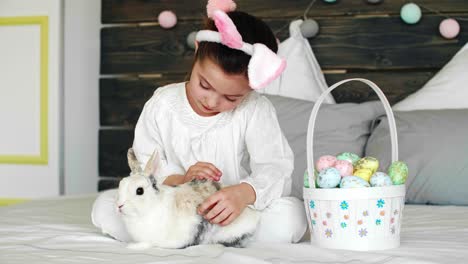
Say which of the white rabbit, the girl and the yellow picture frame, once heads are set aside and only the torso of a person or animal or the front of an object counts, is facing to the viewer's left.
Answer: the white rabbit

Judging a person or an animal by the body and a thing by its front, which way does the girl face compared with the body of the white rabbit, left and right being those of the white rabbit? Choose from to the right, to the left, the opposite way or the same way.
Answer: to the left

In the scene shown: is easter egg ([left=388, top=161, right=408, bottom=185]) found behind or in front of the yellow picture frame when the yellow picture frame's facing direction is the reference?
in front

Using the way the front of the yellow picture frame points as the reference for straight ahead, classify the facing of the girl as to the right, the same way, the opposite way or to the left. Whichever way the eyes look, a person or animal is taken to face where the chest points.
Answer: the same way

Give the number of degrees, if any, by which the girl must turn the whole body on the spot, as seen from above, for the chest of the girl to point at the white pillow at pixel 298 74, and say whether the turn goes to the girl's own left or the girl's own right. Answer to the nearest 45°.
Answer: approximately 180°

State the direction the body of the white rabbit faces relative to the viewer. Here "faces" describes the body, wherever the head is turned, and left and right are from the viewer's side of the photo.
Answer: facing to the left of the viewer

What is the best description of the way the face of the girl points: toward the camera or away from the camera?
toward the camera

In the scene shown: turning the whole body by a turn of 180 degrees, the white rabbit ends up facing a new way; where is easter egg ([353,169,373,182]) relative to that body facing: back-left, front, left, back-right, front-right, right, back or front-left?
front

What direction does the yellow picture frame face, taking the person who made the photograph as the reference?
facing the viewer

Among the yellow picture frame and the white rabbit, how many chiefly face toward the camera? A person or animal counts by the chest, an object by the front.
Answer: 1

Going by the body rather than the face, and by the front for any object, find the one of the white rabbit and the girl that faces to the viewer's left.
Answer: the white rabbit

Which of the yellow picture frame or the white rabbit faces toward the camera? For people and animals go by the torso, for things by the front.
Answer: the yellow picture frame

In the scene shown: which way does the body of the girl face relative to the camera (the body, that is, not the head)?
toward the camera
